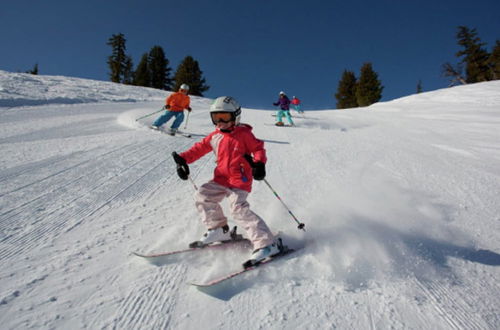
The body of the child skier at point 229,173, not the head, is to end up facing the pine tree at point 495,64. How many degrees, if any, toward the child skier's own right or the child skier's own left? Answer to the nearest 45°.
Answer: approximately 180°

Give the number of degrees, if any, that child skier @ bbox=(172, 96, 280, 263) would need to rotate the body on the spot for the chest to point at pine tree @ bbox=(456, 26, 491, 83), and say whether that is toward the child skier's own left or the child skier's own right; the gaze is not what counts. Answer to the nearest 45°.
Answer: approximately 180°

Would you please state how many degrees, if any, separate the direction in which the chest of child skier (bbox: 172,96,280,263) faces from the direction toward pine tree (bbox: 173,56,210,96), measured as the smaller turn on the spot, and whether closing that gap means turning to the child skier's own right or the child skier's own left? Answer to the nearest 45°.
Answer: approximately 135° to the child skier's own right

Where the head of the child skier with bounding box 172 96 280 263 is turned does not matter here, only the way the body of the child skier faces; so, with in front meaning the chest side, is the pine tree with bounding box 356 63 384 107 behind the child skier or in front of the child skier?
behind

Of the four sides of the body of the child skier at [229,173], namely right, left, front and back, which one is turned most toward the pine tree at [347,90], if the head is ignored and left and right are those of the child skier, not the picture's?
back

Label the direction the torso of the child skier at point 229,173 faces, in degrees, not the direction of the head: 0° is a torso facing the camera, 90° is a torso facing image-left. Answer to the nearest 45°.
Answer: approximately 45°

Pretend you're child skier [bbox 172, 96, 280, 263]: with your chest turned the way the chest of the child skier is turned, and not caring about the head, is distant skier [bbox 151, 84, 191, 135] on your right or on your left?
on your right
